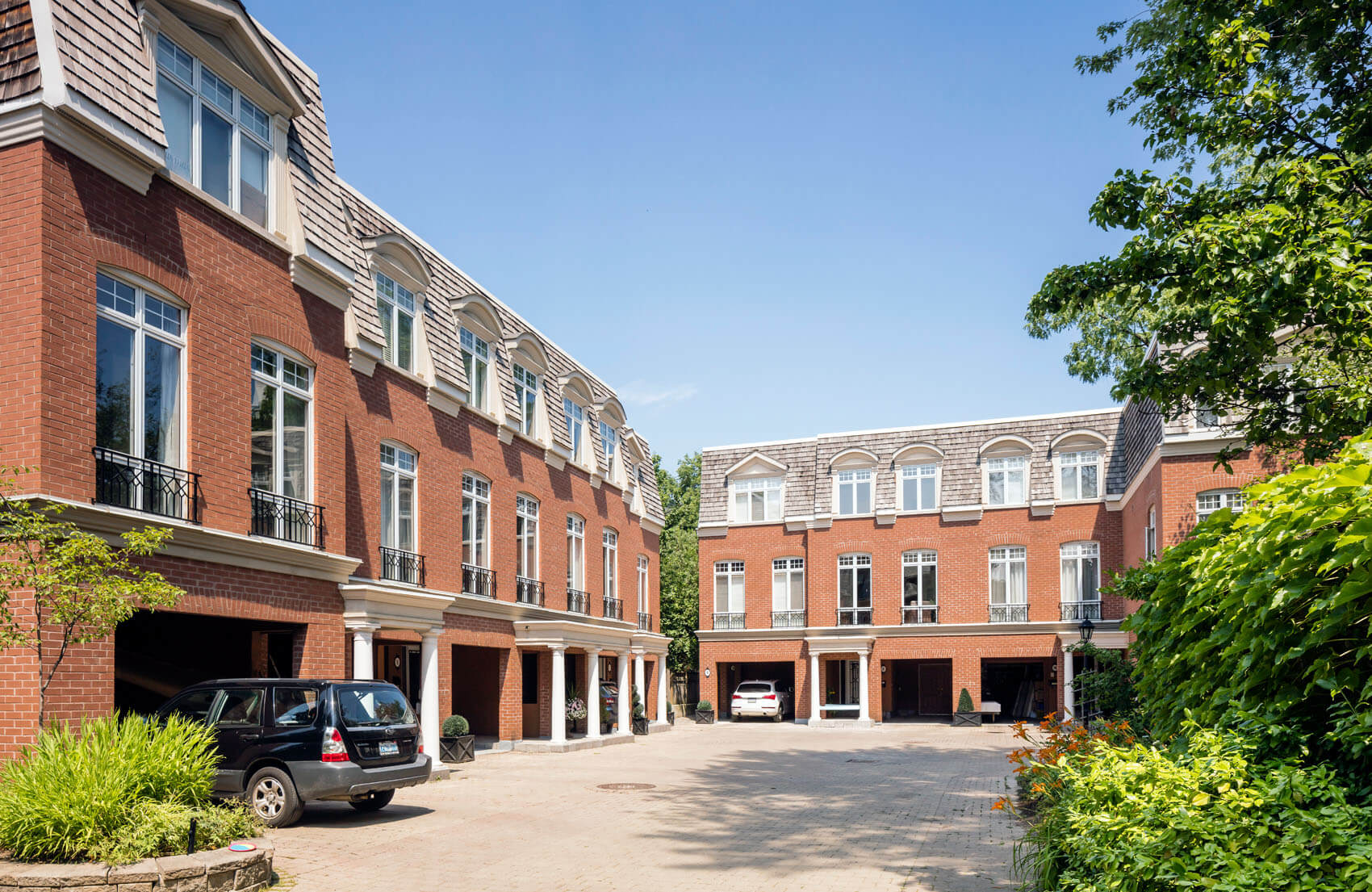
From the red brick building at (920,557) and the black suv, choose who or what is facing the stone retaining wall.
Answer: the red brick building

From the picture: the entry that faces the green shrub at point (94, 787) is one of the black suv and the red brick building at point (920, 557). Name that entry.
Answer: the red brick building

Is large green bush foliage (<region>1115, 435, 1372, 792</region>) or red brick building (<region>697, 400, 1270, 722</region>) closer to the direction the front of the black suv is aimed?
the red brick building

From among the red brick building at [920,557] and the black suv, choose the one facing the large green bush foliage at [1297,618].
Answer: the red brick building

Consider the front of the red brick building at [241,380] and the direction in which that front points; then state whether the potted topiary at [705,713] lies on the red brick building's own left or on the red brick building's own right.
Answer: on the red brick building's own left

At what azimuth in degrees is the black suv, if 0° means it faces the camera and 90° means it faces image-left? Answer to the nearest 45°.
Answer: approximately 135°

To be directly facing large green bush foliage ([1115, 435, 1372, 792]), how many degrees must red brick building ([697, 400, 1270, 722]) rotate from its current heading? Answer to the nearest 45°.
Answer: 0° — it already faces it

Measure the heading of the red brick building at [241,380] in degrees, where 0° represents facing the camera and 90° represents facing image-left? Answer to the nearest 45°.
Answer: approximately 315°

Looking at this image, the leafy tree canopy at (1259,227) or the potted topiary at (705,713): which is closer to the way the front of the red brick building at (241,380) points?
the leafy tree canopy
